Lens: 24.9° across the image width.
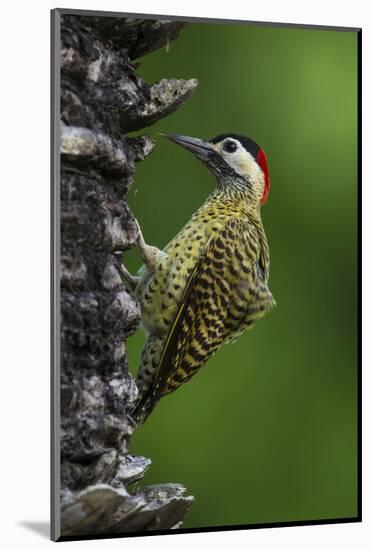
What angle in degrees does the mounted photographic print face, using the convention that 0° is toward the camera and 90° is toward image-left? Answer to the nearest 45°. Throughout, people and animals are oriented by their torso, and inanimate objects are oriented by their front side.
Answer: approximately 315°
